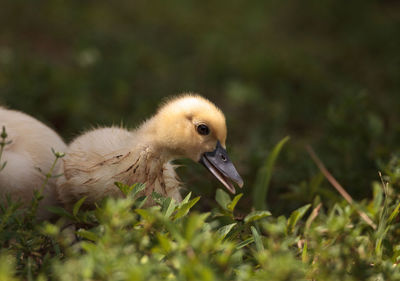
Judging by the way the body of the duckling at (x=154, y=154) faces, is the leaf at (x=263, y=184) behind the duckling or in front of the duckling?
in front

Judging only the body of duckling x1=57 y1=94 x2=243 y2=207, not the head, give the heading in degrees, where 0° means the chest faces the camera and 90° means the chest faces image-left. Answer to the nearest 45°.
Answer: approximately 270°
